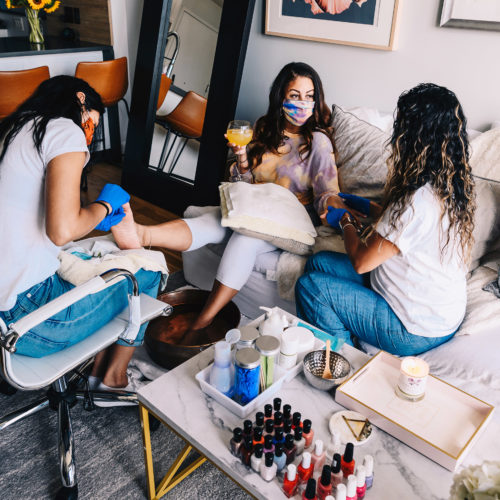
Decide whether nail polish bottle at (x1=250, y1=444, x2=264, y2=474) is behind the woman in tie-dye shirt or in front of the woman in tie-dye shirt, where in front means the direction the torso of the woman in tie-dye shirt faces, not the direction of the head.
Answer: in front

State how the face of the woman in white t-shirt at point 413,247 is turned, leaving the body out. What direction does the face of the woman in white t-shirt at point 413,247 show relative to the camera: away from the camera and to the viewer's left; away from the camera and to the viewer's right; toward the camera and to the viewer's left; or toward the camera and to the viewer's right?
away from the camera and to the viewer's left

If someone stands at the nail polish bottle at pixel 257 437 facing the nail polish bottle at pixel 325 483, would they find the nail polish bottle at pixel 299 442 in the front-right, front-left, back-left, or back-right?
front-left

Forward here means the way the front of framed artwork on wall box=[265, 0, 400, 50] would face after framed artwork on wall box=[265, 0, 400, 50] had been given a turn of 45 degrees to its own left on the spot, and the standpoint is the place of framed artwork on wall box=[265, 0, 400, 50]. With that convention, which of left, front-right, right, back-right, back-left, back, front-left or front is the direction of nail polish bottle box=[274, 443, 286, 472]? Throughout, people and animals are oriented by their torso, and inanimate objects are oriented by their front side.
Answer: front

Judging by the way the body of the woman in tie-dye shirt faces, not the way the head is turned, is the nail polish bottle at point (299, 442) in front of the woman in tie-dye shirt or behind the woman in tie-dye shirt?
in front

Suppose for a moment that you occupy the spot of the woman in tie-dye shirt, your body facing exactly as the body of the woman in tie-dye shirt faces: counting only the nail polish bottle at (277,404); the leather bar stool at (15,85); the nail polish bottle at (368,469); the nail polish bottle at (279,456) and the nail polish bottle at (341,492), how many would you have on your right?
1

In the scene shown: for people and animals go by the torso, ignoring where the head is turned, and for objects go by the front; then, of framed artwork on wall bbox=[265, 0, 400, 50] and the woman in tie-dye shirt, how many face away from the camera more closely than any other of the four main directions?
0

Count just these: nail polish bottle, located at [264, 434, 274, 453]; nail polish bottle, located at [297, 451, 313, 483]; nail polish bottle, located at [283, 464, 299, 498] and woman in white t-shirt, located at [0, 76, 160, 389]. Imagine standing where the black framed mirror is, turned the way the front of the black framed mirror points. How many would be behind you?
0

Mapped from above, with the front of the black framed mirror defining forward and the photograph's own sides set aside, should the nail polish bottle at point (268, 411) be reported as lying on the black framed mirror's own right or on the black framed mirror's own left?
on the black framed mirror's own left

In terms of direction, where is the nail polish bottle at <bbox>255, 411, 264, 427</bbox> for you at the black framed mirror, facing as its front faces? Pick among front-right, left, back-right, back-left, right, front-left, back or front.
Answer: front-left

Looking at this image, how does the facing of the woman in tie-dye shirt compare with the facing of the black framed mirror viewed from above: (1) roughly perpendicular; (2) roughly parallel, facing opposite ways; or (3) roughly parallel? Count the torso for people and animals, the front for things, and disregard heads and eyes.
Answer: roughly parallel

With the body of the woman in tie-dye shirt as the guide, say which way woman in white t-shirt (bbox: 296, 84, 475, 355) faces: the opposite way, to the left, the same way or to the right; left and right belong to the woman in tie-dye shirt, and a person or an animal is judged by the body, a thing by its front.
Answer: to the right

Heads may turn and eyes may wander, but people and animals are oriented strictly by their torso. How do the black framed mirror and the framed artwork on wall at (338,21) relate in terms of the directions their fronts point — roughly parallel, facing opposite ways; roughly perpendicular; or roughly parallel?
roughly parallel

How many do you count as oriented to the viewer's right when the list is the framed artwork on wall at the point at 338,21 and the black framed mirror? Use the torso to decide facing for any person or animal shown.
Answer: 0

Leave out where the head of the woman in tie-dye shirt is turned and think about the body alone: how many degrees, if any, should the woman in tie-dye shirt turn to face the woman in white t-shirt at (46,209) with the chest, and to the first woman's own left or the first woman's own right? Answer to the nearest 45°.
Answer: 0° — they already face them

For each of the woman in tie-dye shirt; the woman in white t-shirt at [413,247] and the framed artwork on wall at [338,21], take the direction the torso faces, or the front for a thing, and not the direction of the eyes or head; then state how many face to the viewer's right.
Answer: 0

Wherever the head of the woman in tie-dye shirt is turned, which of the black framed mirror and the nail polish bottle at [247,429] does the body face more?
the nail polish bottle

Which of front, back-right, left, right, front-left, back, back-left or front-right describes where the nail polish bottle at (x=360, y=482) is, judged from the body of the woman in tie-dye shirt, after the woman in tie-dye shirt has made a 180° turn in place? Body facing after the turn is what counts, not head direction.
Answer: back-right

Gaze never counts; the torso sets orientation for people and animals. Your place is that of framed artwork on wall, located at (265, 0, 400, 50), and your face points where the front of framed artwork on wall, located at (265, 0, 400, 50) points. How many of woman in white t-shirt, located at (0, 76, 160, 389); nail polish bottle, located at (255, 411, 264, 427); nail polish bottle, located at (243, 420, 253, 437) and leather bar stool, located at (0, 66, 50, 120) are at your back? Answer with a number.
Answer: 0

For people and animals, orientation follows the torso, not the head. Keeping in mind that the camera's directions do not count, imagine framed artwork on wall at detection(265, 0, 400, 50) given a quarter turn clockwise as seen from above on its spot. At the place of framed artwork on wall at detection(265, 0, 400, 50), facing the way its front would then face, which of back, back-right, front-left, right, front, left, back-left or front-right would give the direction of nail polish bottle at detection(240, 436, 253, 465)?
back-left
